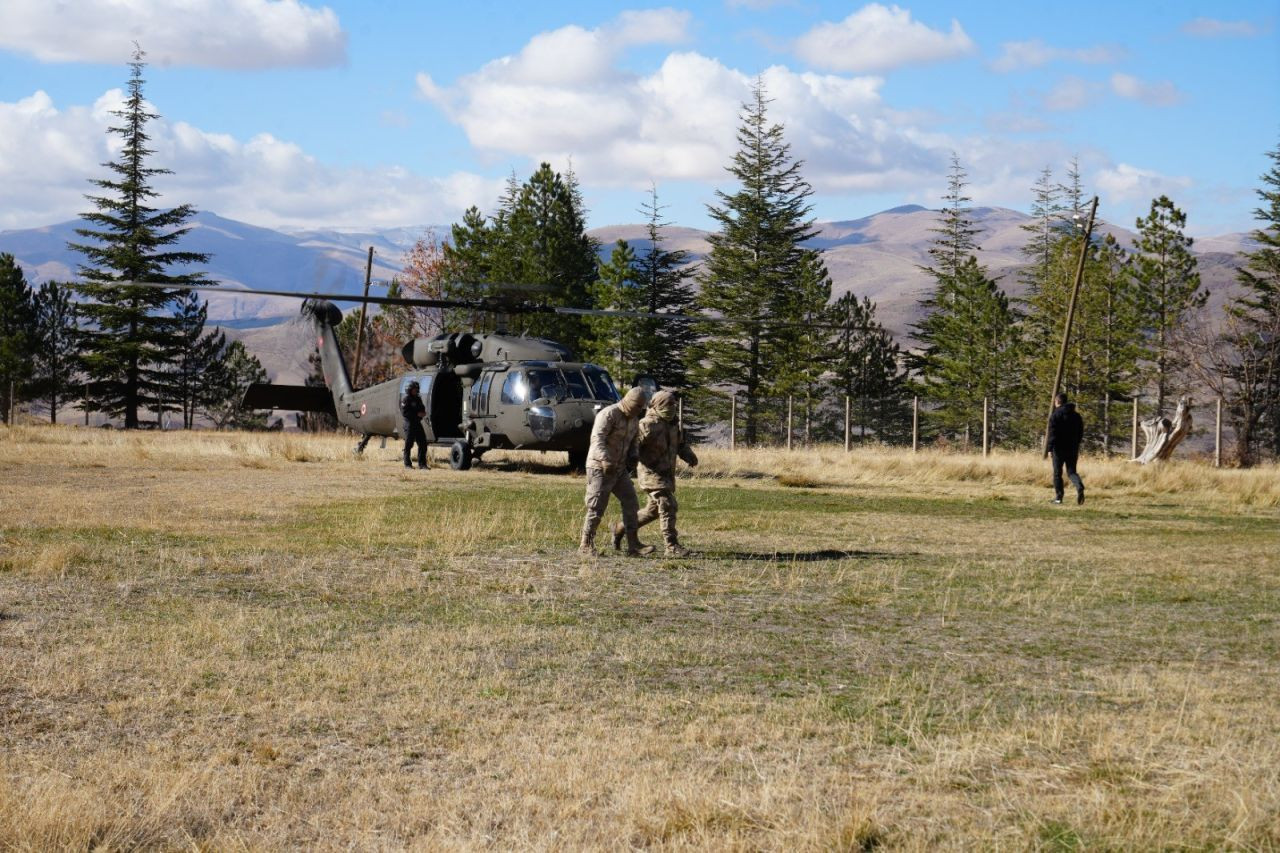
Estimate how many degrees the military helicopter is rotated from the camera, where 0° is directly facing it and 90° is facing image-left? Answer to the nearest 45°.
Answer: approximately 315°

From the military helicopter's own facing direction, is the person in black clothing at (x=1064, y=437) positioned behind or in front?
in front

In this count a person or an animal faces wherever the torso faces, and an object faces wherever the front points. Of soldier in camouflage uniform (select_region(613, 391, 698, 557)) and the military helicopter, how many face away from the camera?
0

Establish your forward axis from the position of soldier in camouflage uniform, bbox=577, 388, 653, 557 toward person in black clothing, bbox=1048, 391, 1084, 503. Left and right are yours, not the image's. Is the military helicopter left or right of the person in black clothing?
left

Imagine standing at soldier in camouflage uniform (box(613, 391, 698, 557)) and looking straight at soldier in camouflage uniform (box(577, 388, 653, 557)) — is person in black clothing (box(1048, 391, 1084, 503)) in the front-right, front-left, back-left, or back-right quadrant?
back-right

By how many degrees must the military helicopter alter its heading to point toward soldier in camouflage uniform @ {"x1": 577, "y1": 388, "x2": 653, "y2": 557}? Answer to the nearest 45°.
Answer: approximately 45° to its right
